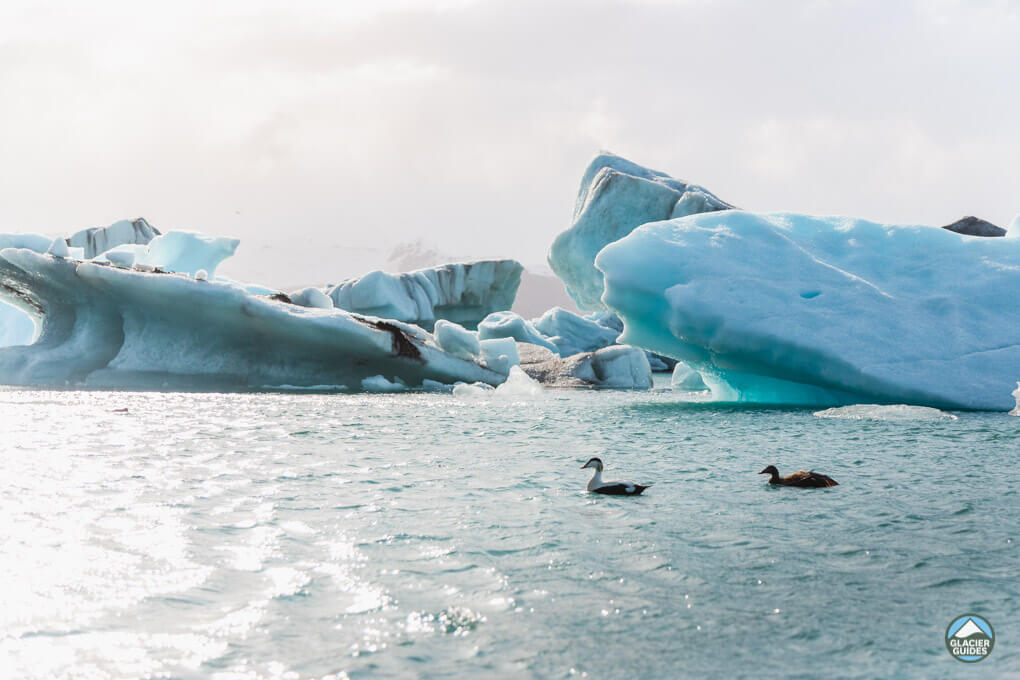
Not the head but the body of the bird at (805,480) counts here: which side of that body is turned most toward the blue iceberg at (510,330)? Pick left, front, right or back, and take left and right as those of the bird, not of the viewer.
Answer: right

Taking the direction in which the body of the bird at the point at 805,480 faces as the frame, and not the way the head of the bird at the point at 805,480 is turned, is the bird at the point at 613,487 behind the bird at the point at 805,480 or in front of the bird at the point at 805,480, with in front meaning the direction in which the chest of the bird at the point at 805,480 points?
in front

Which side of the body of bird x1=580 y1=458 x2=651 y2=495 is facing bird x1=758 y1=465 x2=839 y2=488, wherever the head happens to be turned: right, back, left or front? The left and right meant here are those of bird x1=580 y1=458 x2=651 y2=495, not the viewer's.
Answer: back

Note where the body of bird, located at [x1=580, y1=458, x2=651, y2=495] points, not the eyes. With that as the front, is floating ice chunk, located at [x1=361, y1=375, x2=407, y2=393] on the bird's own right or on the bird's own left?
on the bird's own right

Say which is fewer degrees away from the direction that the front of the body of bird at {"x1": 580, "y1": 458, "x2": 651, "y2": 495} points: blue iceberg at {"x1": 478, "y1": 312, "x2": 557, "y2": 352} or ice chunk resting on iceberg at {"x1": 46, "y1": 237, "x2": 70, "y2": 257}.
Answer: the ice chunk resting on iceberg

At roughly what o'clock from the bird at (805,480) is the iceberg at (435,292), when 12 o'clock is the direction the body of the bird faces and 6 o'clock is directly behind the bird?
The iceberg is roughly at 2 o'clock from the bird.

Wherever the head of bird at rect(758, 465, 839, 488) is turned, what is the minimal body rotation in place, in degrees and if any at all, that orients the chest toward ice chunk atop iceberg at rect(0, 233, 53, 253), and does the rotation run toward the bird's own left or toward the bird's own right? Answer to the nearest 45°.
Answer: approximately 45° to the bird's own right

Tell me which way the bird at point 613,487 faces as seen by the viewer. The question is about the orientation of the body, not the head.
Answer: to the viewer's left

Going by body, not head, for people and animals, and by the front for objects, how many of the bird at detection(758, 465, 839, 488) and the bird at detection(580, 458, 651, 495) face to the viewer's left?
2

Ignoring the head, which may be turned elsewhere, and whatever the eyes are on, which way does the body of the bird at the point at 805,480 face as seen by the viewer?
to the viewer's left

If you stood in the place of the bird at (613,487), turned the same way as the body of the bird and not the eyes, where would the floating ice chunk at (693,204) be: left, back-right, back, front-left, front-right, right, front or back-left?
right
